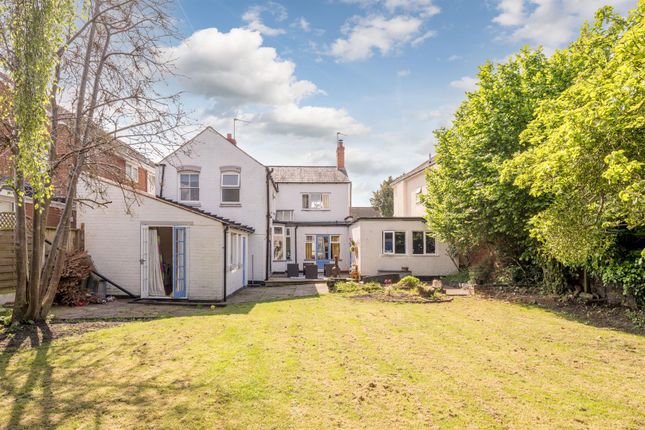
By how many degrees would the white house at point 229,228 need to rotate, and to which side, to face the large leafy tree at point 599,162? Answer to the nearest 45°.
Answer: approximately 45° to its left

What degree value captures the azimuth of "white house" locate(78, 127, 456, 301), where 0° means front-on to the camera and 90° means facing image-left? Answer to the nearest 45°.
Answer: approximately 0°
